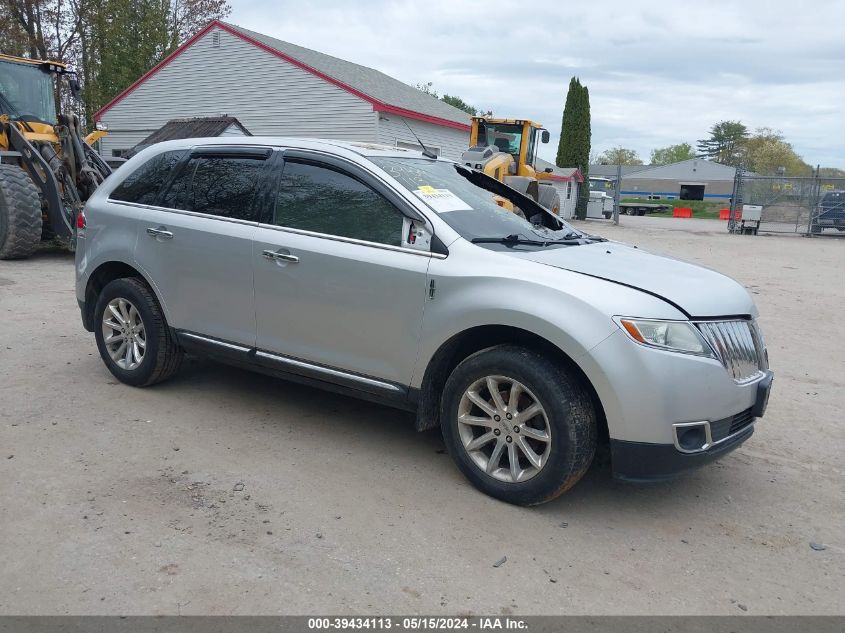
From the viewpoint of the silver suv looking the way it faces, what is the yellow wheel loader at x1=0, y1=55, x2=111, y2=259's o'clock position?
The yellow wheel loader is roughly at 6 o'clock from the silver suv.

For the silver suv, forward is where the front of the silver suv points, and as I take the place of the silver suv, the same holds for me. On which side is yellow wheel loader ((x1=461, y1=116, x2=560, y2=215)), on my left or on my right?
on my left

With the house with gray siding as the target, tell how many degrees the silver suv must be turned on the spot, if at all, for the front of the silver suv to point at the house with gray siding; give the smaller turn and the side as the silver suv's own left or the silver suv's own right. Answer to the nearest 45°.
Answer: approximately 135° to the silver suv's own left

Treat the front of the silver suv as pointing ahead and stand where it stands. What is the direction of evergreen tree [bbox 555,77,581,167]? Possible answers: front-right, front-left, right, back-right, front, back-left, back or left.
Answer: back-left

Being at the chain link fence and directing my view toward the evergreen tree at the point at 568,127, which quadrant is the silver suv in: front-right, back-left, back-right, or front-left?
back-left

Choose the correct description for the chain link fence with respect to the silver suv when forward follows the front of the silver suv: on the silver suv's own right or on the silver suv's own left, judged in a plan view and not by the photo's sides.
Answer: on the silver suv's own left

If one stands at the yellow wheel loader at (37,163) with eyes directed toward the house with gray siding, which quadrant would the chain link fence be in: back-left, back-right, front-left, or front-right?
front-right

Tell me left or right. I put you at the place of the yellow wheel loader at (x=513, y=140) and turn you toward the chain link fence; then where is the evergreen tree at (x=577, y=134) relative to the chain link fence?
left

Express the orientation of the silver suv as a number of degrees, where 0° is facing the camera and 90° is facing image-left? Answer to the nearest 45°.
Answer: approximately 315°

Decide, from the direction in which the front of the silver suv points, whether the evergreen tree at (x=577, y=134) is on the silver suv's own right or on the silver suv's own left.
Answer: on the silver suv's own left
